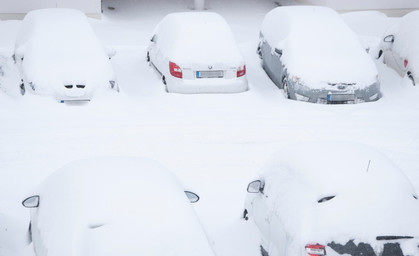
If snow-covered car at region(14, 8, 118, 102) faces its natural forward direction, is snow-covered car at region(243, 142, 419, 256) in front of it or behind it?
in front

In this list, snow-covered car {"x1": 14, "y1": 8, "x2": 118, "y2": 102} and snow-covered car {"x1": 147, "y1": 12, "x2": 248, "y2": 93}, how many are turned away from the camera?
1

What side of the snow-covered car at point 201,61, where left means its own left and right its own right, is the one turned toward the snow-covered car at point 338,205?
back

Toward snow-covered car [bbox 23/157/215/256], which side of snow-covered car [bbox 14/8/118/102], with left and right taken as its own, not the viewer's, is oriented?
front

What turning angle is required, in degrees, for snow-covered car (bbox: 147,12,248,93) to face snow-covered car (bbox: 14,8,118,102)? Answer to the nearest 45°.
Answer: approximately 90° to its left

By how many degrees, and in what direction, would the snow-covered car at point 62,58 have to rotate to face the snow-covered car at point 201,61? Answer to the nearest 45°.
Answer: approximately 90° to its left

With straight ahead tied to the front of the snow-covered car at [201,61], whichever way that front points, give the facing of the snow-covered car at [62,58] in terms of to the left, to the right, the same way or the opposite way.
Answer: the opposite way

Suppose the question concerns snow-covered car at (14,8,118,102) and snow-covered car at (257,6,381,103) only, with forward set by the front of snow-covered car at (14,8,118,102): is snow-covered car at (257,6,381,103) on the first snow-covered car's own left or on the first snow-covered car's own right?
on the first snow-covered car's own left

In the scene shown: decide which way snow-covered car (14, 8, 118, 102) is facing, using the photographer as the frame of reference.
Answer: facing the viewer

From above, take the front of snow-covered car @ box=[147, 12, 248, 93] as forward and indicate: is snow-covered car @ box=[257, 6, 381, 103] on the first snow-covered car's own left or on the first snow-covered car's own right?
on the first snow-covered car's own right

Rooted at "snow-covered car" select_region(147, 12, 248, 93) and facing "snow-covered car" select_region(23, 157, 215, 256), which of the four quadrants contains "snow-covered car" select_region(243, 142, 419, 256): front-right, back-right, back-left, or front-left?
front-left

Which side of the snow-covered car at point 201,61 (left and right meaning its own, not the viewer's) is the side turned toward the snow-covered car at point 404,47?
right

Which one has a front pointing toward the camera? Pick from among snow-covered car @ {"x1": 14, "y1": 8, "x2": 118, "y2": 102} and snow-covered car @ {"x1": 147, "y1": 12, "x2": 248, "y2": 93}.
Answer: snow-covered car @ {"x1": 14, "y1": 8, "x2": 118, "y2": 102}

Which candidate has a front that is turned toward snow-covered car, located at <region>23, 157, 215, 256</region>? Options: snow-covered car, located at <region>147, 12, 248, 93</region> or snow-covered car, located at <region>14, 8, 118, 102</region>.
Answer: snow-covered car, located at <region>14, 8, 118, 102</region>

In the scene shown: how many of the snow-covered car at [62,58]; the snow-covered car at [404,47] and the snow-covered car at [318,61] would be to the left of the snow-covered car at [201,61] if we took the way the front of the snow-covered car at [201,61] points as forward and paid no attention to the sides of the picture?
1

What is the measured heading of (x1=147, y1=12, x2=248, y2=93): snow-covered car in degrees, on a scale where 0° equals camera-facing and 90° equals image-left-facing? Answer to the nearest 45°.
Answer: approximately 180°
